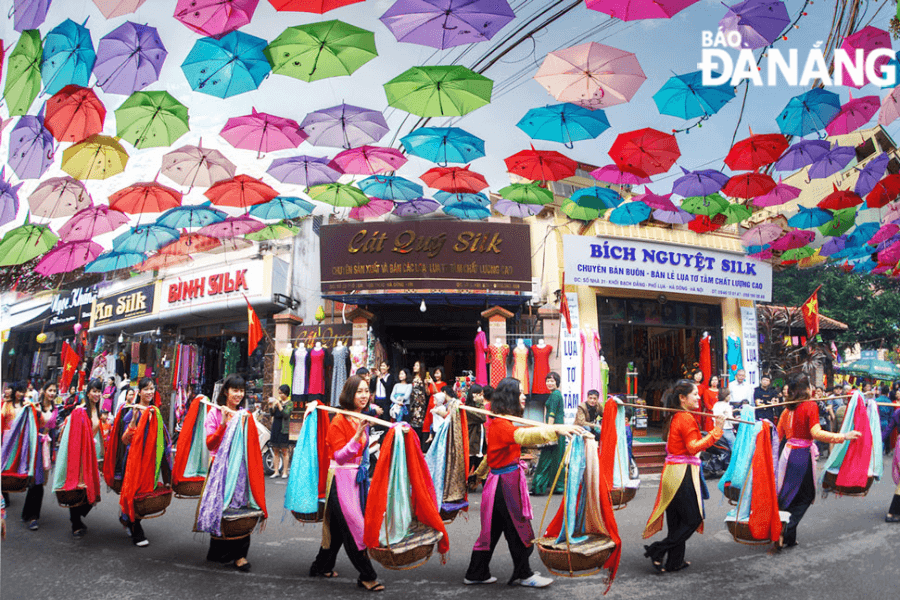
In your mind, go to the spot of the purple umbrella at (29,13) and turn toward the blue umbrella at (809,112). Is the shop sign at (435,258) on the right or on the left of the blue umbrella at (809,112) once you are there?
left

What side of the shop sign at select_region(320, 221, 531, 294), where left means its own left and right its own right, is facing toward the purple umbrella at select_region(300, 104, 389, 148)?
front

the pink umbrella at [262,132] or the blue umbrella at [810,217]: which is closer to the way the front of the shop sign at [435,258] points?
the pink umbrella

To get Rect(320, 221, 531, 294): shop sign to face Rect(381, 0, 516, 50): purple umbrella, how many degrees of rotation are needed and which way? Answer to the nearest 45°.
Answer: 0° — it already faces it

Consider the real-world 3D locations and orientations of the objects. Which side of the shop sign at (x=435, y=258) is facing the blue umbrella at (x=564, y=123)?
front

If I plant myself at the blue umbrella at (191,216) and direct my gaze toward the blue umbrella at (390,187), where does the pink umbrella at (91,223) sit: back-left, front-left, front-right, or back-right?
back-right

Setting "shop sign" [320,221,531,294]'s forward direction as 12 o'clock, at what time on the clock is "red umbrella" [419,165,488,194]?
The red umbrella is roughly at 12 o'clock from the shop sign.

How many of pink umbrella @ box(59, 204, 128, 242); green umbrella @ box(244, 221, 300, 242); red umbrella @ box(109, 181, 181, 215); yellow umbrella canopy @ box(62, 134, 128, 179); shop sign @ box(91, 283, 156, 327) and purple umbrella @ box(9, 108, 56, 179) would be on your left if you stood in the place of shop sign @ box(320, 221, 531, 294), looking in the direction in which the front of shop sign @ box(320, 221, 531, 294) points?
0

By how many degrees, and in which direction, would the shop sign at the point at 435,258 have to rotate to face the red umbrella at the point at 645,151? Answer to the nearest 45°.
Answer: approximately 45° to its left

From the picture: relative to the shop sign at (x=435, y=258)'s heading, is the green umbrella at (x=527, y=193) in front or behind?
in front

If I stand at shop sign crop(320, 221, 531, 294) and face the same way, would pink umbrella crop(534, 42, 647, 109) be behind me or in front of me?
in front

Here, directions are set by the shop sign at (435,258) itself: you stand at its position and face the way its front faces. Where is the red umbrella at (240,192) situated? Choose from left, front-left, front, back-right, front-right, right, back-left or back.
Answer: front-right

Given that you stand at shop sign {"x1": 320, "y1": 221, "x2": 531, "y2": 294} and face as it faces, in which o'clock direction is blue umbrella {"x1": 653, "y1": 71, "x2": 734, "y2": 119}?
The blue umbrella is roughly at 11 o'clock from the shop sign.

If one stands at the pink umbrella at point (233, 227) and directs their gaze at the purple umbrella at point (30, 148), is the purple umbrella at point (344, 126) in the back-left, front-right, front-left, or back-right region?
front-left

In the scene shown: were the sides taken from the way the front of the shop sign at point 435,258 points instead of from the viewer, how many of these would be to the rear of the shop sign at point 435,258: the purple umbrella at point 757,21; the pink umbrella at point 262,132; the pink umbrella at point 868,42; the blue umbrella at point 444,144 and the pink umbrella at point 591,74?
0

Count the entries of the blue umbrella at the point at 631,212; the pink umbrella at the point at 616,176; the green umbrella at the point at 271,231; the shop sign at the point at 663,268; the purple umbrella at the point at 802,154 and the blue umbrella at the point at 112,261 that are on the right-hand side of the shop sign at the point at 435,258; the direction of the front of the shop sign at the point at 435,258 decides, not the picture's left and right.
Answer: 2

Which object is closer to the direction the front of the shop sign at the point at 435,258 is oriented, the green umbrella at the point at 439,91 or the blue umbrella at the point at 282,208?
the green umbrella

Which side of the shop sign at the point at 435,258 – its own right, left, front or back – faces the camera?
front

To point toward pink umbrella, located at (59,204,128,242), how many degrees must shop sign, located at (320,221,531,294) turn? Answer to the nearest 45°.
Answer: approximately 45° to its right

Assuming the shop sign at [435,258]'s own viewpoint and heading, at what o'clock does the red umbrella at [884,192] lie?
The red umbrella is roughly at 10 o'clock from the shop sign.

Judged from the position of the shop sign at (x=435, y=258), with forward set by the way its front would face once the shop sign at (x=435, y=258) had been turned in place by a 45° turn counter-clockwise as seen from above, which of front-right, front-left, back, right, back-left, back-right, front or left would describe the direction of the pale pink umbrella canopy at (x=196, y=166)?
right

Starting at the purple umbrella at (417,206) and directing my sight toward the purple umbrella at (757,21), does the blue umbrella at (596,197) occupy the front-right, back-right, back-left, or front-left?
front-left
